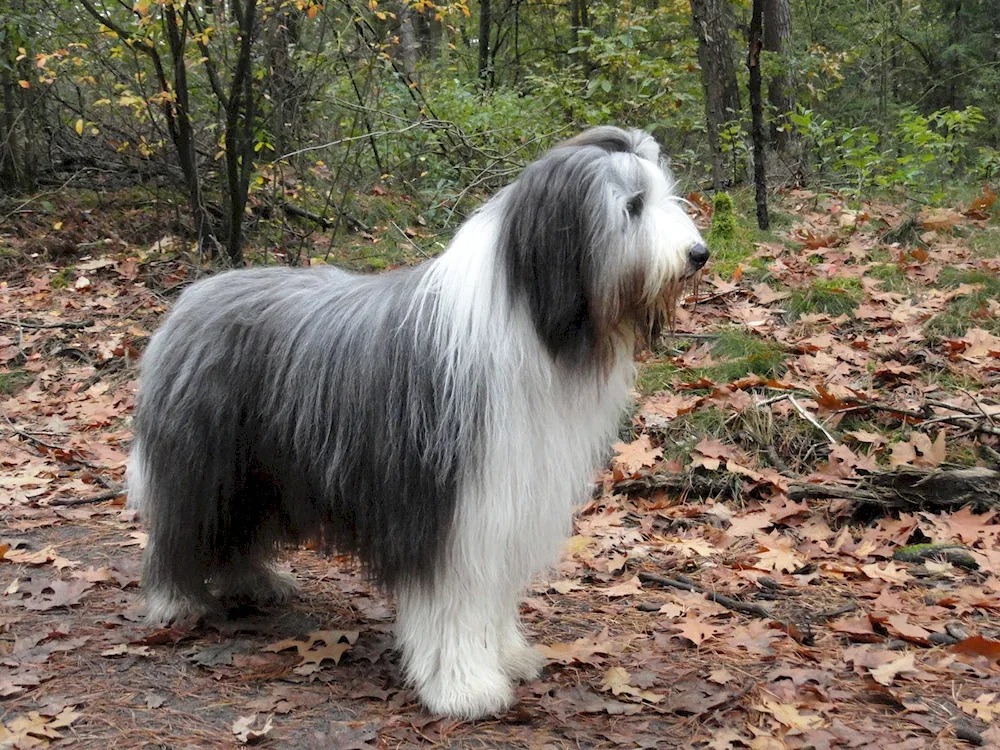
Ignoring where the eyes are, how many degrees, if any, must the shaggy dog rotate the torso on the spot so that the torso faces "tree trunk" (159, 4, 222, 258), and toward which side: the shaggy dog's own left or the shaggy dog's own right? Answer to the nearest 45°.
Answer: approximately 135° to the shaggy dog's own left

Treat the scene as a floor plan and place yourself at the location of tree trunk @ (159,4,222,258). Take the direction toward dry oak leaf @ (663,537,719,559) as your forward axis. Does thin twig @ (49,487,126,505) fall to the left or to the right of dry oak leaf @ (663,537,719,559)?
right

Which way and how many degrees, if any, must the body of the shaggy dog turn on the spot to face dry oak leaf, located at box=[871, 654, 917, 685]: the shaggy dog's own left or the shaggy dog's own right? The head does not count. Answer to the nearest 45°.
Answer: approximately 45° to the shaggy dog's own left

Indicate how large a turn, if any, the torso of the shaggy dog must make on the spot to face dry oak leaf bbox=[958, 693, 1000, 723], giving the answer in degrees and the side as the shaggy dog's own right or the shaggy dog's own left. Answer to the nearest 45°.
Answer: approximately 45° to the shaggy dog's own left

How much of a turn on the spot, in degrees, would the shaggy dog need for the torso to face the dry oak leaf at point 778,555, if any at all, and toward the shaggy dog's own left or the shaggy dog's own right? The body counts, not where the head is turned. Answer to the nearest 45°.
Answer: approximately 90° to the shaggy dog's own left

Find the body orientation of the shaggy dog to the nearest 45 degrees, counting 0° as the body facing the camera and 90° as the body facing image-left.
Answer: approximately 315°

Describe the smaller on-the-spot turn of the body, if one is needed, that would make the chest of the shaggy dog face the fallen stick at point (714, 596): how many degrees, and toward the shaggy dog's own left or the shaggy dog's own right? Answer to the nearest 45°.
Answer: approximately 90° to the shaggy dog's own left

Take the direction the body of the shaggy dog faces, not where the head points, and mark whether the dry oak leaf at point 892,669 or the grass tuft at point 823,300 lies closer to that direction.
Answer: the dry oak leaf

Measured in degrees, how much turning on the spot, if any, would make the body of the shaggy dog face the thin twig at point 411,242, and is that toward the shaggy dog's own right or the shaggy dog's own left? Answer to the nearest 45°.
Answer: approximately 135° to the shaggy dog's own left

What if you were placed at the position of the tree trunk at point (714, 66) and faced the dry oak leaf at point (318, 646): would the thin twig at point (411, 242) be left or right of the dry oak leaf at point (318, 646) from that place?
right

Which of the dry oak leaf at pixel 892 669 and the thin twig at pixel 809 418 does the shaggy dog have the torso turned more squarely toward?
the dry oak leaf

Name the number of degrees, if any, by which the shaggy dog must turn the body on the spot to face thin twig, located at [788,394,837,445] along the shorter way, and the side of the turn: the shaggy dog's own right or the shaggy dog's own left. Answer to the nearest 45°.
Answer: approximately 90° to the shaggy dog's own left
